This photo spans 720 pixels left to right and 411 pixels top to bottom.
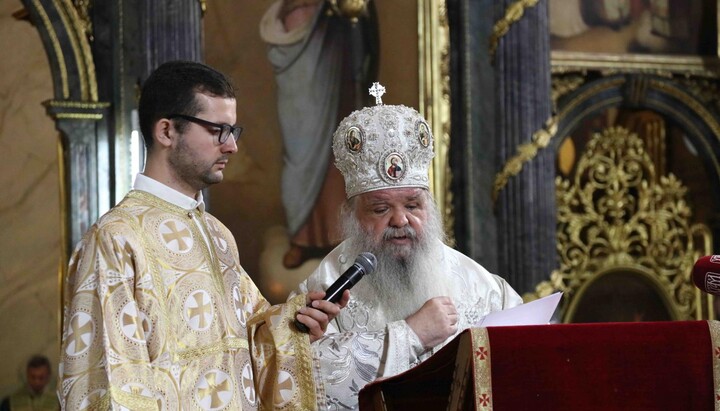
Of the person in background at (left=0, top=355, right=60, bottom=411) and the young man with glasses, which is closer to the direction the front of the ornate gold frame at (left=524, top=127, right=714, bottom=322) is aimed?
the young man with glasses

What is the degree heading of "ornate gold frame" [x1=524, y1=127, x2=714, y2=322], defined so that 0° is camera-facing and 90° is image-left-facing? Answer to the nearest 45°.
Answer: approximately 0°

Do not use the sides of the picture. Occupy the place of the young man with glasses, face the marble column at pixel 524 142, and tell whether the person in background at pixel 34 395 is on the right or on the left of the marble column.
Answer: left
